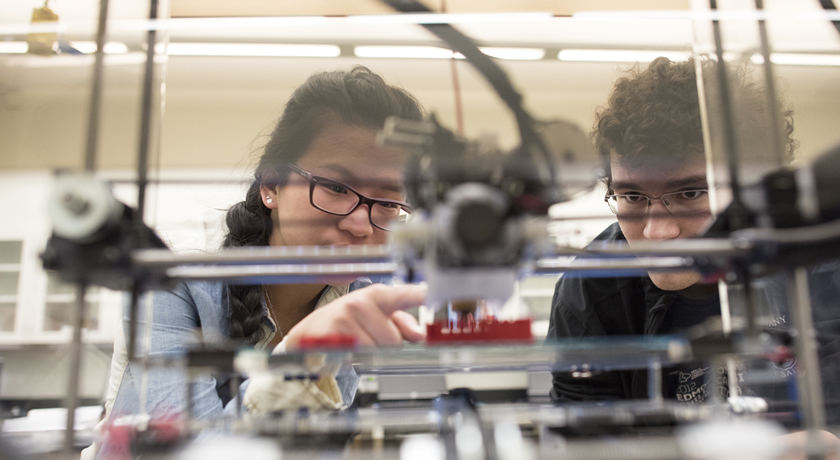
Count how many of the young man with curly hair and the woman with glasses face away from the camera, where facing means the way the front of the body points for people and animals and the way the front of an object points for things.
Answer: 0

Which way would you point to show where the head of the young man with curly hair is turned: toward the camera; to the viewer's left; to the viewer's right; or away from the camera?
toward the camera

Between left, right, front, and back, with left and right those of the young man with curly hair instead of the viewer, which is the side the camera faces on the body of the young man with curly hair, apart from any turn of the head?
front

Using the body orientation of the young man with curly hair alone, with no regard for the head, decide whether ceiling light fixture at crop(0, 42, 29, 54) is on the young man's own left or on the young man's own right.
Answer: on the young man's own right

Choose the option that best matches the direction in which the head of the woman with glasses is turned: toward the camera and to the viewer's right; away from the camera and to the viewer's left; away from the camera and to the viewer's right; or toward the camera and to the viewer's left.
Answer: toward the camera and to the viewer's right
